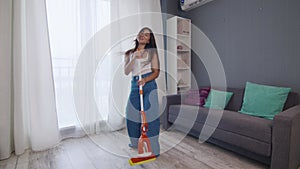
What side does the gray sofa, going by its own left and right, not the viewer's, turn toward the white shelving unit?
right

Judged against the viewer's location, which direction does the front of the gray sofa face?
facing the viewer and to the left of the viewer

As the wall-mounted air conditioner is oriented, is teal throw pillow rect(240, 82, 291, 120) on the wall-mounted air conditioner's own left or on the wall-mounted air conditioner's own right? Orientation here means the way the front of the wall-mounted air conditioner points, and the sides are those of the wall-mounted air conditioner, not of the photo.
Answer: on the wall-mounted air conditioner's own left

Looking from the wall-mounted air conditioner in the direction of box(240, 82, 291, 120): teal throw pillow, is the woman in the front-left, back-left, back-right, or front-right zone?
front-right

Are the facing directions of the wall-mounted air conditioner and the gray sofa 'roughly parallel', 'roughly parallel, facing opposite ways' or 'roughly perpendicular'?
roughly parallel
